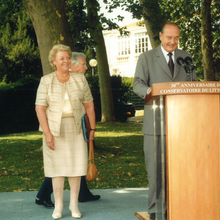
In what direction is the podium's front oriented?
toward the camera

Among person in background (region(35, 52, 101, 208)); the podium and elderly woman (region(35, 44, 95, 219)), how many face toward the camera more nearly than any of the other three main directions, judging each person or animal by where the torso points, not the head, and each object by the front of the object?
2

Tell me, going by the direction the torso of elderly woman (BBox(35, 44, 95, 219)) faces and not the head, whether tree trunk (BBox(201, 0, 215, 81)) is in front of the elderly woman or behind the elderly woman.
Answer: behind

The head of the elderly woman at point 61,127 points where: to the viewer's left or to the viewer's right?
to the viewer's right

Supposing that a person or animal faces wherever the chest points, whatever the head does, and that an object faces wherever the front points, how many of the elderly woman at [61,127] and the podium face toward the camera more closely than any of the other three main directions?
2

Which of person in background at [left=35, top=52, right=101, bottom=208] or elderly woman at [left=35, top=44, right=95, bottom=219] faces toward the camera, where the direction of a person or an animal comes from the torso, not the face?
the elderly woman

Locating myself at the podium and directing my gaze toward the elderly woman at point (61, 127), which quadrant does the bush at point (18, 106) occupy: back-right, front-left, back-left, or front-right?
front-right

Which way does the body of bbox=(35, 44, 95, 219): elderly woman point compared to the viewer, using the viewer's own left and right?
facing the viewer
